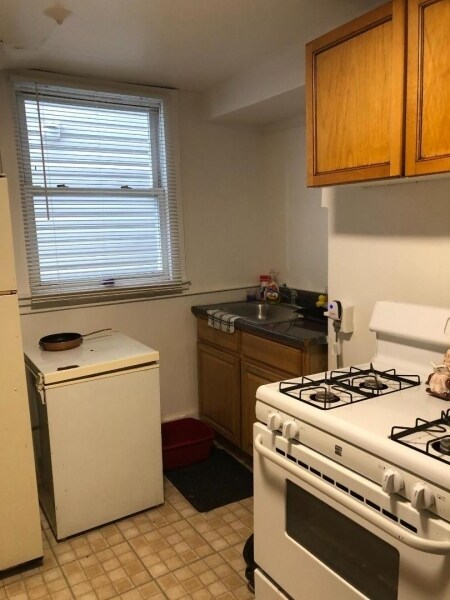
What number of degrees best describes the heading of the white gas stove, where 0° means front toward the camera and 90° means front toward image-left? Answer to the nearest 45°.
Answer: approximately 45°

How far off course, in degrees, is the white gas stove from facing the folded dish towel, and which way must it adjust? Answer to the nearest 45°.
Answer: approximately 90° to its right

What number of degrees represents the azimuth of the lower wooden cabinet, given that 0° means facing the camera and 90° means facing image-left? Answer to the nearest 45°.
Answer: approximately 45°

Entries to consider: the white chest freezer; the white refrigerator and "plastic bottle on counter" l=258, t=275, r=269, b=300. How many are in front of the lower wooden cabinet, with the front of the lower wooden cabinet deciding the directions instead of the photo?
2
